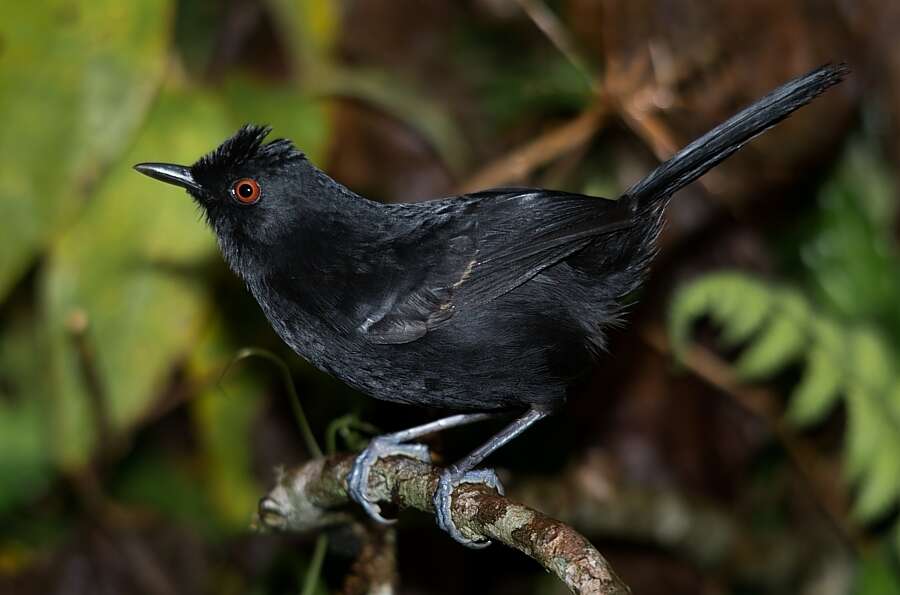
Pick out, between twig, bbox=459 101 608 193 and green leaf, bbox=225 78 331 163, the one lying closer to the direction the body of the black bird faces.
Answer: the green leaf

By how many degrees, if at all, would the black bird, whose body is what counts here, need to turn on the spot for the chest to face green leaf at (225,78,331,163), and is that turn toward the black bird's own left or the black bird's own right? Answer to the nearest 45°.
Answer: approximately 45° to the black bird's own right

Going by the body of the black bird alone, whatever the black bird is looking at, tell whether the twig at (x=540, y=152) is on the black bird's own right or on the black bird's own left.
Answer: on the black bird's own right

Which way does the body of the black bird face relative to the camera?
to the viewer's left

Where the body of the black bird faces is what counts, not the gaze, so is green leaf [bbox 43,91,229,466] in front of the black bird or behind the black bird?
in front

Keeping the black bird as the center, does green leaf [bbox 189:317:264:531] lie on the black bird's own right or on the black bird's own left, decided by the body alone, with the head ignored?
on the black bird's own right

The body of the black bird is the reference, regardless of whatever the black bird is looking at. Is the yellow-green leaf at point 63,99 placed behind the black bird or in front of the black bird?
in front

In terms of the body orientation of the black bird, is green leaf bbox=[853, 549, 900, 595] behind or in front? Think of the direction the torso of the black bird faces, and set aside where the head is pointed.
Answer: behind

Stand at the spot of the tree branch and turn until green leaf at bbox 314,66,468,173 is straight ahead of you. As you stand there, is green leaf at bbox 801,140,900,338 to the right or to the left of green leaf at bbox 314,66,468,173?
right

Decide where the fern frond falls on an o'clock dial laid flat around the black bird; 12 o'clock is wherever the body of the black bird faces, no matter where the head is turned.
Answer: The fern frond is roughly at 5 o'clock from the black bird.
